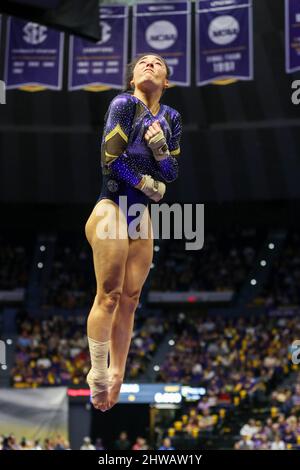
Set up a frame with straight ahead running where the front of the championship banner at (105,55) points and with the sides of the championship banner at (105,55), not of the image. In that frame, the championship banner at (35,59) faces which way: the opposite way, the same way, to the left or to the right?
the same way

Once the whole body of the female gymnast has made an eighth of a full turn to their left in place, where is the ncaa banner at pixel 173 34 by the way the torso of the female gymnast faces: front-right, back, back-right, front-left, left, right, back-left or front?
left

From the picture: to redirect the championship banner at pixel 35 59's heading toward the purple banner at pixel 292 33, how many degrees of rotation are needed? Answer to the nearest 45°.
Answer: approximately 45° to its left

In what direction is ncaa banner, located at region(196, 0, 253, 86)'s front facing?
toward the camera

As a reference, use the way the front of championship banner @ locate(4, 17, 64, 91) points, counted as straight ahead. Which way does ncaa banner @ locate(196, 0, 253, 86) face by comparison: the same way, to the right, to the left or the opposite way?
the same way

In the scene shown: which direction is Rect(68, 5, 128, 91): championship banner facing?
toward the camera

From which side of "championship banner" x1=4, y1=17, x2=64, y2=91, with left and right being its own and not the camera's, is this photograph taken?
front

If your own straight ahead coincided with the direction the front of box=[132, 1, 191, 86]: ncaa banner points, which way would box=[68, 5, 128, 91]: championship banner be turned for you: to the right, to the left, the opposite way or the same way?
the same way

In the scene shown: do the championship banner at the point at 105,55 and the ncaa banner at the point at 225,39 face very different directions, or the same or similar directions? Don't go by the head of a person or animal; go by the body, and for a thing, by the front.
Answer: same or similar directions

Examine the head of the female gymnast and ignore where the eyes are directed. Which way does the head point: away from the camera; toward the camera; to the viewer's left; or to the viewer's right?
toward the camera

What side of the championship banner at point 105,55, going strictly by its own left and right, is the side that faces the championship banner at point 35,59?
right

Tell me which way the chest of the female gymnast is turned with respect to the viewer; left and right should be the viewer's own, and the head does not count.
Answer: facing the viewer and to the right of the viewer
